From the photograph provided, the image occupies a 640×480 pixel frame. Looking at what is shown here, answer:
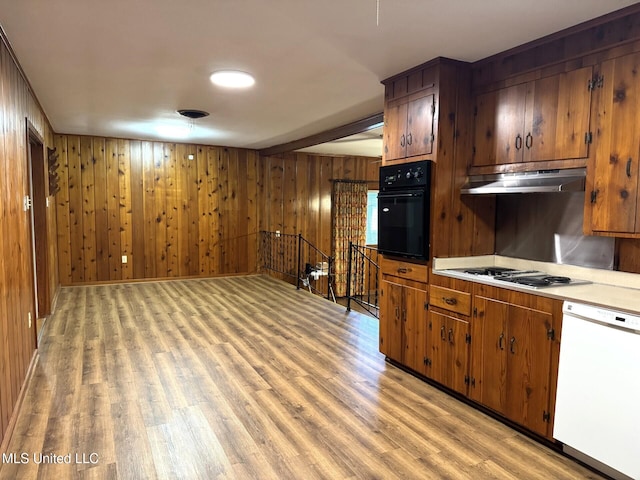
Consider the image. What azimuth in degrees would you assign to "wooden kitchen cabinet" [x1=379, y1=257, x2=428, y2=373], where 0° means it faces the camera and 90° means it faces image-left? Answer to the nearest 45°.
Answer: approximately 45°

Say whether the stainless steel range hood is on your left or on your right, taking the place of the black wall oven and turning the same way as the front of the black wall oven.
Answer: on your left

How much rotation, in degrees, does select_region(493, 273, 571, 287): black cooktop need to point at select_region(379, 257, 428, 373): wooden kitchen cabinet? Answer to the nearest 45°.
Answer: approximately 45° to its right

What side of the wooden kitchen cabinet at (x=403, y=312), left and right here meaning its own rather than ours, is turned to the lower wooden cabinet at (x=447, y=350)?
left

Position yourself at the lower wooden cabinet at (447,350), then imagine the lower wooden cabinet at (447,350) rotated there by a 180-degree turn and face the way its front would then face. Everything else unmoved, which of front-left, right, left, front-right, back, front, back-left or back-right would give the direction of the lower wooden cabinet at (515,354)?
right

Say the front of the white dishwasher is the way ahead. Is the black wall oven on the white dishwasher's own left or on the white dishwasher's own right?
on the white dishwasher's own right

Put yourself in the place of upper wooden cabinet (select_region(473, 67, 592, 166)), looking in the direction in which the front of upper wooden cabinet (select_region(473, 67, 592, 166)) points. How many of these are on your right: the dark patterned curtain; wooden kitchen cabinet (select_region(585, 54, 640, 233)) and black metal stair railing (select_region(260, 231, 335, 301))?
2

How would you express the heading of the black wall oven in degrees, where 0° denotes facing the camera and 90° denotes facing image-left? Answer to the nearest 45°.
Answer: approximately 45°

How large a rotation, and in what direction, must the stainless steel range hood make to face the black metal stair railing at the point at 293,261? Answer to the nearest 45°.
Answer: approximately 90° to its right

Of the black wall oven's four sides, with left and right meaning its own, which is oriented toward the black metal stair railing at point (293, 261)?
right
